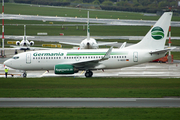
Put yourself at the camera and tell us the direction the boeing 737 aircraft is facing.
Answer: facing to the left of the viewer
